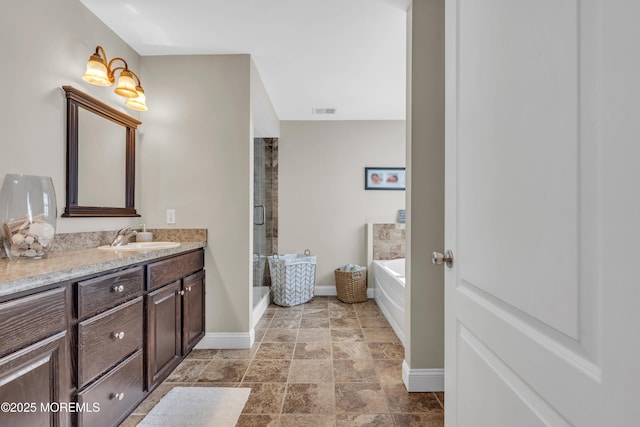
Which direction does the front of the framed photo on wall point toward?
toward the camera

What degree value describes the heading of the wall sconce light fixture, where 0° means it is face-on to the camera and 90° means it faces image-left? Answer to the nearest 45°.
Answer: approximately 315°

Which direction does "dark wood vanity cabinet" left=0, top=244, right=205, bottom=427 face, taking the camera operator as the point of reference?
facing the viewer and to the right of the viewer

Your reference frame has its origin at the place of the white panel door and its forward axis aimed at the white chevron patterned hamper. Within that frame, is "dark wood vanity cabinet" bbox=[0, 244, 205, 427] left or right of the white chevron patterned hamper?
left

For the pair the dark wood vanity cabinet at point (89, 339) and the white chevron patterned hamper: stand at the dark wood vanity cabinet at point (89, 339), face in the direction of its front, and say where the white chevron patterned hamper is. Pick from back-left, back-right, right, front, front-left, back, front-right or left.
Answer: left

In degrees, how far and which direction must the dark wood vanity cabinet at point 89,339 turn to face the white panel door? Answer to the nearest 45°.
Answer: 0° — it already faces it

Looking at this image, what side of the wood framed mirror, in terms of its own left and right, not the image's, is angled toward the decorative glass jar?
right

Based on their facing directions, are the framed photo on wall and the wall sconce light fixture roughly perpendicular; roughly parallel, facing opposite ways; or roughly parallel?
roughly perpendicular

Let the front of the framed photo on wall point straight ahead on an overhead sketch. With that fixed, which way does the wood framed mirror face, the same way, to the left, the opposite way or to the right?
to the left

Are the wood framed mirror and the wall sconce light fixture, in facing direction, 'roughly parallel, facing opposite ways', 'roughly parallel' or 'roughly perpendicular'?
roughly parallel

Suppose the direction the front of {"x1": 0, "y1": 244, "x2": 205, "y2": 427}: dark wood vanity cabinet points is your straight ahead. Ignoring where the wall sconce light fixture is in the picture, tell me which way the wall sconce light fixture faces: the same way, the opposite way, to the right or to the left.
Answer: the same way

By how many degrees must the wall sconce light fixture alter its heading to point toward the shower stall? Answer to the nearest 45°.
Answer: approximately 90° to its left

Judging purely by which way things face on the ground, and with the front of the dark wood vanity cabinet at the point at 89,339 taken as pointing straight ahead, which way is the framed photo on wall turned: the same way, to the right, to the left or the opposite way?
to the right

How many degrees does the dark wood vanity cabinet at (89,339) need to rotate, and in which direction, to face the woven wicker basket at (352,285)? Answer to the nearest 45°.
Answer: approximately 90° to its left

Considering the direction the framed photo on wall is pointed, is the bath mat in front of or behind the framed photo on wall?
in front
